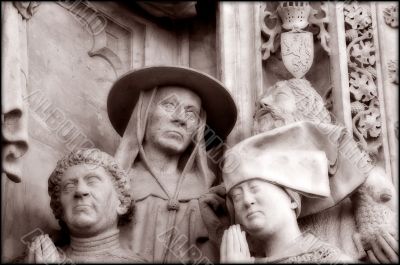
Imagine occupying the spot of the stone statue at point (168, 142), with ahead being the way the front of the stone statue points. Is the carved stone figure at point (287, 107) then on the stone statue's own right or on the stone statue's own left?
on the stone statue's own left

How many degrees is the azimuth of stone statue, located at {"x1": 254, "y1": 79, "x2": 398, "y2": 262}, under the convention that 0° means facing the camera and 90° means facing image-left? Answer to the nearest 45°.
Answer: approximately 45°

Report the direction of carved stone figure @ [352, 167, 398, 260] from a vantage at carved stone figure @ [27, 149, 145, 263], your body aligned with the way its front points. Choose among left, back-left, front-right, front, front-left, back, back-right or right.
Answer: back-left

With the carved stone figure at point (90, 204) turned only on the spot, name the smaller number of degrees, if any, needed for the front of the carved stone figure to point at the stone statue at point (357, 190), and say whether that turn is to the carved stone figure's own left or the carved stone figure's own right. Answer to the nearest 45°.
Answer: approximately 135° to the carved stone figure's own left

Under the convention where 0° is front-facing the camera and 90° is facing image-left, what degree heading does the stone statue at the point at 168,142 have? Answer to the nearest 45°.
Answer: approximately 0°

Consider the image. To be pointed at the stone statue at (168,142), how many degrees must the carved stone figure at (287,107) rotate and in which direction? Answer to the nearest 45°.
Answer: approximately 45° to its right

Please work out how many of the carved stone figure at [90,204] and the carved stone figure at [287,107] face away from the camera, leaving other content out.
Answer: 0

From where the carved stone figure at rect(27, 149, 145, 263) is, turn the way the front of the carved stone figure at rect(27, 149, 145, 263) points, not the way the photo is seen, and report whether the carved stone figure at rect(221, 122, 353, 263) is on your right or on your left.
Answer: on your left
